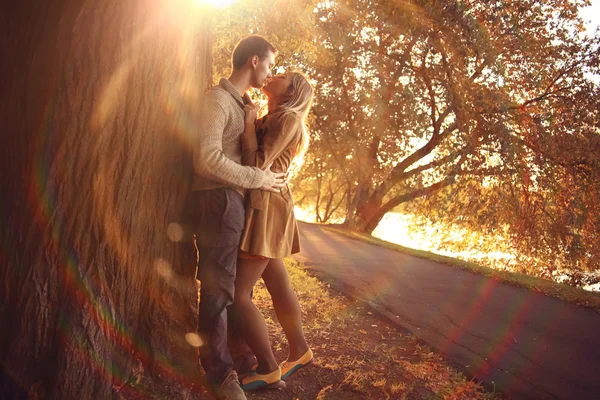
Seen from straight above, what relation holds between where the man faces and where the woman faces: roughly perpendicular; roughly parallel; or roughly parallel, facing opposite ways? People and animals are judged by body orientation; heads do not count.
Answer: roughly parallel, facing opposite ways

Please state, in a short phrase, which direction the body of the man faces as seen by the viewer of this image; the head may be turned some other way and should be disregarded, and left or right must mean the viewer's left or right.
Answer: facing to the right of the viewer

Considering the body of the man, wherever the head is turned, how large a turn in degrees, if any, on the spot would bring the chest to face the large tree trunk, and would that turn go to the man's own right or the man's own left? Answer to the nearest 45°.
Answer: approximately 180°

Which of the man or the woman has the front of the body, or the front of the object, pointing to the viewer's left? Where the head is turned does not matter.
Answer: the woman

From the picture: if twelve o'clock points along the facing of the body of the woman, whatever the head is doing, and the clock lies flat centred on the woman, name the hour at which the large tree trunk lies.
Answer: The large tree trunk is roughly at 11 o'clock from the woman.

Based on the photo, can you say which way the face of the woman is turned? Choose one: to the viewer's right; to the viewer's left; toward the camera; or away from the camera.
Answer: to the viewer's left

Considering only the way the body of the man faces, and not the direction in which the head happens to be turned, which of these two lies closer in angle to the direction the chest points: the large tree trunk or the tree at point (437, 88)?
the tree

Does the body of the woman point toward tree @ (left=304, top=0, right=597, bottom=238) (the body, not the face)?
no

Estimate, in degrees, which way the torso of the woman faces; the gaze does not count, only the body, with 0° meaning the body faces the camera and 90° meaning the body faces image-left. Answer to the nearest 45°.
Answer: approximately 90°

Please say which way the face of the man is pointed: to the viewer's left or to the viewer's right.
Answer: to the viewer's right

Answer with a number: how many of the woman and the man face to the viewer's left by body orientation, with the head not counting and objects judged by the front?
1

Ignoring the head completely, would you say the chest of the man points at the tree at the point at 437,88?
no
